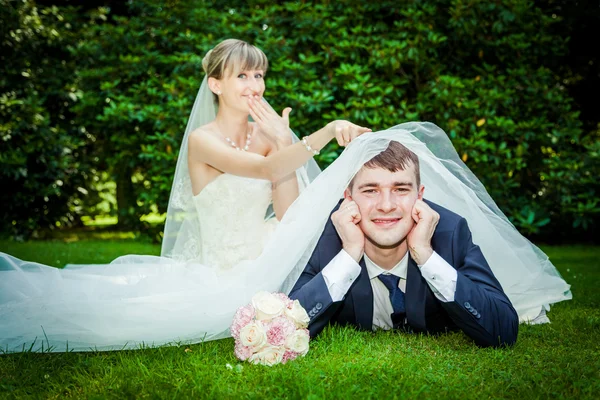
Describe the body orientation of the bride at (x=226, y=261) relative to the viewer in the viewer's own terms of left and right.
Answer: facing the viewer and to the right of the viewer

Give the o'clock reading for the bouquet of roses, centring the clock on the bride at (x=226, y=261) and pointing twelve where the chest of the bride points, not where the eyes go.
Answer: The bouquet of roses is roughly at 1 o'clock from the bride.
